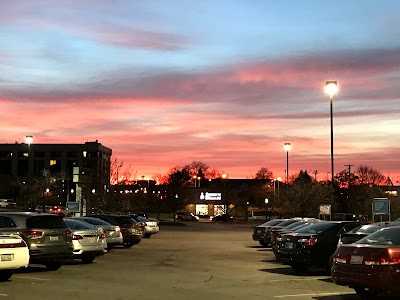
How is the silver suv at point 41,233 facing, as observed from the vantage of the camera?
facing away from the viewer and to the left of the viewer

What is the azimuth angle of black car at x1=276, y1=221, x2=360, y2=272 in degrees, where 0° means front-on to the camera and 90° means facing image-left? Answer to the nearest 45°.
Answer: approximately 225°

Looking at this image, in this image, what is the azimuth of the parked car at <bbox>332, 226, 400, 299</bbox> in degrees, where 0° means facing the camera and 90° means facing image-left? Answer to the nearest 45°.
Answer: approximately 225°

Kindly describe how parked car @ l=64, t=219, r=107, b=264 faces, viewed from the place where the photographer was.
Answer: facing away from the viewer and to the left of the viewer

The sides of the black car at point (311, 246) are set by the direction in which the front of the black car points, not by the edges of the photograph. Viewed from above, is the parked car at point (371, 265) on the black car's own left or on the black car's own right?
on the black car's own right

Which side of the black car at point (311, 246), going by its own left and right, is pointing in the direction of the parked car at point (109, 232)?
left

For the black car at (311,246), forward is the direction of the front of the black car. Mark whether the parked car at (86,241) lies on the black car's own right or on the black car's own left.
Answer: on the black car's own left

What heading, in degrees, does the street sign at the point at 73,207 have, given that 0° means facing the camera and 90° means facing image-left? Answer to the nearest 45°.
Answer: approximately 0°
